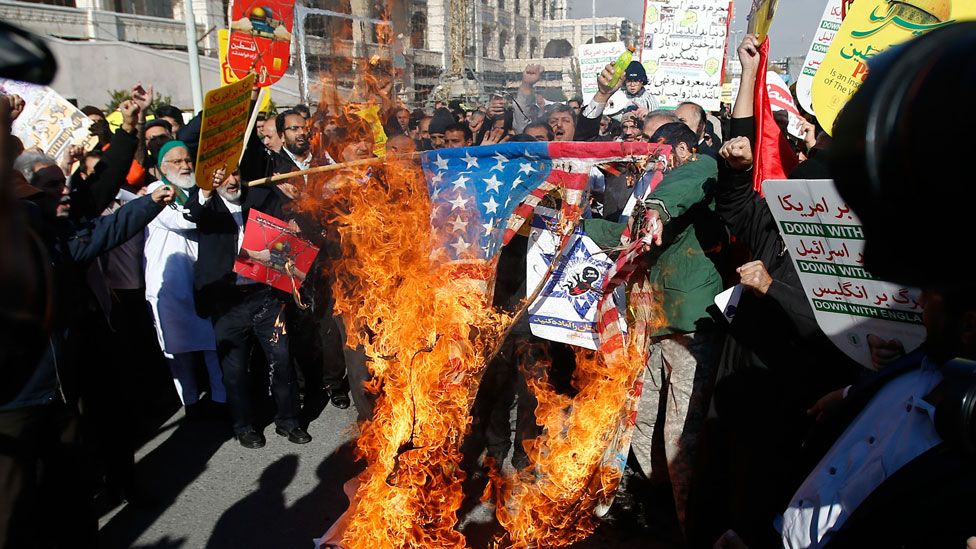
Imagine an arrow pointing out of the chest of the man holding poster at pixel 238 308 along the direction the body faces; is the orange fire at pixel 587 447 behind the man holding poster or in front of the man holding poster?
in front

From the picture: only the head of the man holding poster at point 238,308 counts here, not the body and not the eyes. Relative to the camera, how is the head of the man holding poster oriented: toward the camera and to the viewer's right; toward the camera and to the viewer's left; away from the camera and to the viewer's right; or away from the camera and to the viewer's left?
toward the camera and to the viewer's right

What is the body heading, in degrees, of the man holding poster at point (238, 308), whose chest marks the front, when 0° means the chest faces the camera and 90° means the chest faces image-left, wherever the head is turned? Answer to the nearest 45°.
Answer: approximately 315°
